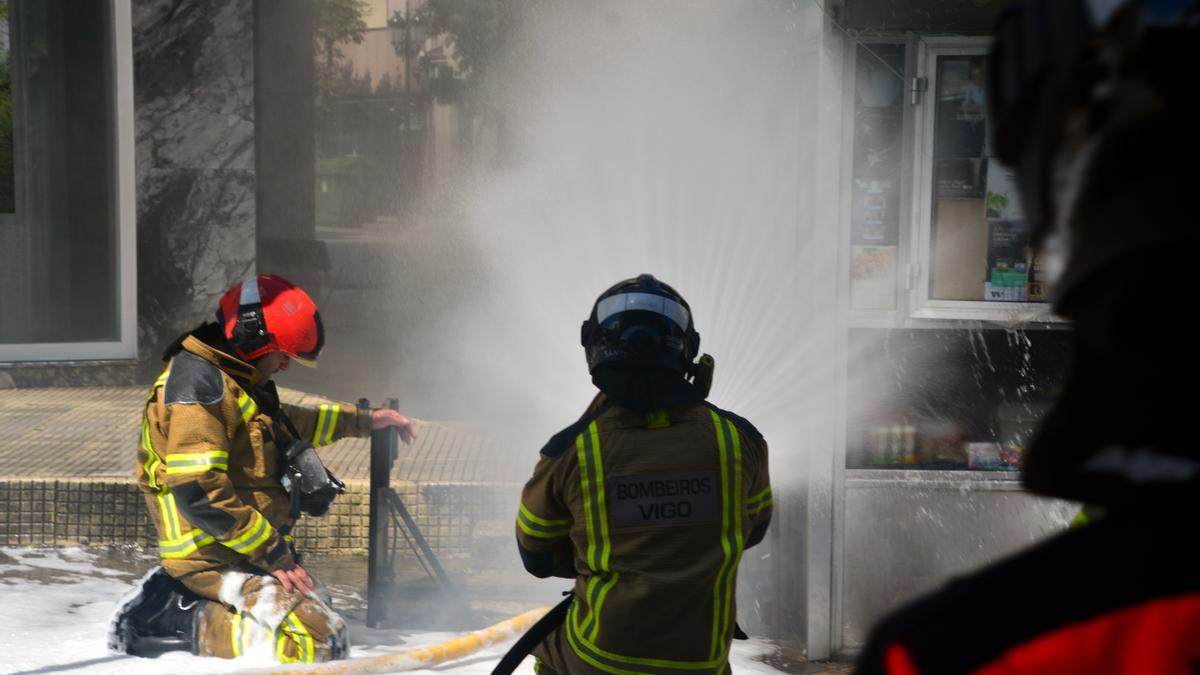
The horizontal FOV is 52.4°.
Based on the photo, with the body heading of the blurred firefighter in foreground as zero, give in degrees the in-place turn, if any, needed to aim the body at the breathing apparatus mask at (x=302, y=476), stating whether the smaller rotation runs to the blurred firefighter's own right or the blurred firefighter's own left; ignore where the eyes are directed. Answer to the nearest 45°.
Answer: approximately 45° to the blurred firefighter's own left

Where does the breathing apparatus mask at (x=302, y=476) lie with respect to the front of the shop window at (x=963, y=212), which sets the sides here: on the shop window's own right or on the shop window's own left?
on the shop window's own right

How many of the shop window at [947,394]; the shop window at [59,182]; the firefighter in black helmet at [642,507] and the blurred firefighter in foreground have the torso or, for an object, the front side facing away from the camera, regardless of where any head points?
2

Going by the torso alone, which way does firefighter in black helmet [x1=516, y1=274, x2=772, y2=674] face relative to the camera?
away from the camera

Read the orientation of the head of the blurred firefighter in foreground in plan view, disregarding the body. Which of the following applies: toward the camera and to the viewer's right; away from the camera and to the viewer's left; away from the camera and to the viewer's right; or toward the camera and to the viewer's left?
away from the camera and to the viewer's left

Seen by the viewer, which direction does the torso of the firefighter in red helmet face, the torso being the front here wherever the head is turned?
to the viewer's right

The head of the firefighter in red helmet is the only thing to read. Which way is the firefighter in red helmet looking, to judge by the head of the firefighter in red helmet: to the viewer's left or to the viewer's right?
to the viewer's right

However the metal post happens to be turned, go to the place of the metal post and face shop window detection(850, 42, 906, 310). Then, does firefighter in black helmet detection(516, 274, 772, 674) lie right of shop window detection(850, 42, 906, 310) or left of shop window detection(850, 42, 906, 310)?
right

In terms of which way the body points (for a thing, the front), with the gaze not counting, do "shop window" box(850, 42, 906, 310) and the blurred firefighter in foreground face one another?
yes

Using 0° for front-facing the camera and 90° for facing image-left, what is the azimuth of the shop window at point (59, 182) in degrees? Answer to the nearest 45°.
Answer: approximately 0°

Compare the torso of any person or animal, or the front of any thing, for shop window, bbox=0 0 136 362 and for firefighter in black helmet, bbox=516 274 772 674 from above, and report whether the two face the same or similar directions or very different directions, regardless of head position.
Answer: very different directions

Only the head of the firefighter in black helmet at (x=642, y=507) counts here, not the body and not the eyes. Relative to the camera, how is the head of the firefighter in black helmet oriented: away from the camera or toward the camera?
away from the camera
